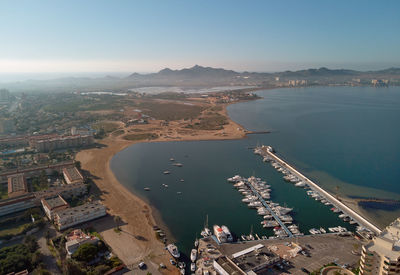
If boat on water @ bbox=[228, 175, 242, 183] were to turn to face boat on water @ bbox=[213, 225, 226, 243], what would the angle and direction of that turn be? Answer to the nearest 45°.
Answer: approximately 90° to its left

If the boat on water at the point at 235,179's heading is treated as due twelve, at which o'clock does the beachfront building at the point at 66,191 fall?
The beachfront building is roughly at 11 o'clock from the boat on water.

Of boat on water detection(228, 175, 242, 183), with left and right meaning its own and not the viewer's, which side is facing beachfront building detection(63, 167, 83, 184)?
front

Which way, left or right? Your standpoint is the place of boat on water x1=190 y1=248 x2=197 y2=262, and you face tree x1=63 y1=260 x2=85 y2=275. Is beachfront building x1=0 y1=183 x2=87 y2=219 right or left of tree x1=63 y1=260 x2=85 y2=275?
right

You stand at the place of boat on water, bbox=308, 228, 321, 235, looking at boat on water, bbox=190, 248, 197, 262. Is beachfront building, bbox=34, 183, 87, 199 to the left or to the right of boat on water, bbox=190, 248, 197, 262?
right

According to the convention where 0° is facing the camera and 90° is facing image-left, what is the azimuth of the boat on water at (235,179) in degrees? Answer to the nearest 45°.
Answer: approximately 90°

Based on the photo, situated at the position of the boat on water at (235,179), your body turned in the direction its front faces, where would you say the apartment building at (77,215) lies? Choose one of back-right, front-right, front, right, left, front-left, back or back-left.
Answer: front-left

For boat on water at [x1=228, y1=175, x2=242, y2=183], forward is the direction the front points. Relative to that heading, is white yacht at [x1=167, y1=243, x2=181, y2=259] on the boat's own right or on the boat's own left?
on the boat's own left

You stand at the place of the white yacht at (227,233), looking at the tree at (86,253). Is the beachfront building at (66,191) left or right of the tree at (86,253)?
right

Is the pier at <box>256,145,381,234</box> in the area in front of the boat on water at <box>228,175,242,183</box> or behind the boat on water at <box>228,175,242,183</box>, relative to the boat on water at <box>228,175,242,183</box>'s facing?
behind

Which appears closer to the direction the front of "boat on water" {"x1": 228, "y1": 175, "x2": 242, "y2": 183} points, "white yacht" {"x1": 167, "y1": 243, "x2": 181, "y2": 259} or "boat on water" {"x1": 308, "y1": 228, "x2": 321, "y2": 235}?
the white yacht

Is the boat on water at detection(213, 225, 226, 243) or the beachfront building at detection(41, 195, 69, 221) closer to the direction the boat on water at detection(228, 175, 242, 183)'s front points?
the beachfront building

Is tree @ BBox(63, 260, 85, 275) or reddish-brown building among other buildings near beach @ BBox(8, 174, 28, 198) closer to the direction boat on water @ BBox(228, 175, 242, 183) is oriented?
the reddish-brown building among other buildings near beach

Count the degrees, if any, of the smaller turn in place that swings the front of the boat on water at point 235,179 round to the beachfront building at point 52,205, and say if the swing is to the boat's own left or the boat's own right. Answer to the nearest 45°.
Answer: approximately 45° to the boat's own left

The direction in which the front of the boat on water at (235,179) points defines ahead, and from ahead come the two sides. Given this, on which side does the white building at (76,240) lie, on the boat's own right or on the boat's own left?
on the boat's own left

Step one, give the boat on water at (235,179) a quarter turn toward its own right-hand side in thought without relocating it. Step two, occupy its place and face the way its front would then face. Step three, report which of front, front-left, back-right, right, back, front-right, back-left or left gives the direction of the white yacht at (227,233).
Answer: back

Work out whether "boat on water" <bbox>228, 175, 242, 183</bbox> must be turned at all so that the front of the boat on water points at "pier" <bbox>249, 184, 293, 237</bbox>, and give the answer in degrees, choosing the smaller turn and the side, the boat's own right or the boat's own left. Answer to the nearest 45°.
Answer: approximately 135° to the boat's own left
